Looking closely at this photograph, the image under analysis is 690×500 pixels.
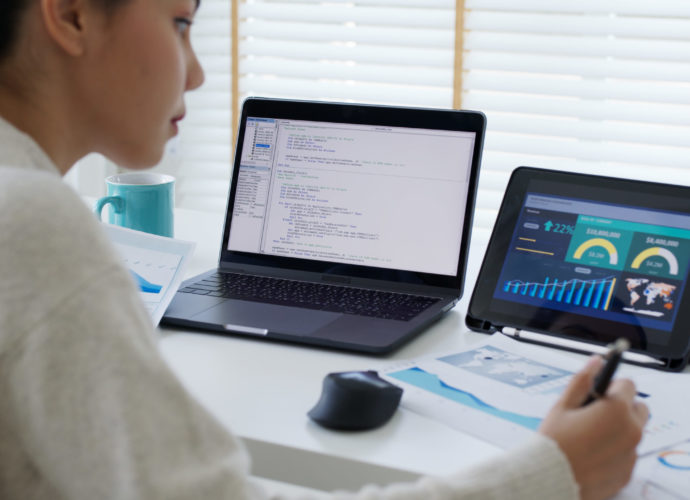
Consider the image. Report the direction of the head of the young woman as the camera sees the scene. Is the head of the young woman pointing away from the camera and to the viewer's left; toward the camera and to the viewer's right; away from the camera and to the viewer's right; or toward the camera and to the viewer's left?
away from the camera and to the viewer's right

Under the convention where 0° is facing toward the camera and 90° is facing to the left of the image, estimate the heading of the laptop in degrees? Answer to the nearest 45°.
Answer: approximately 45°

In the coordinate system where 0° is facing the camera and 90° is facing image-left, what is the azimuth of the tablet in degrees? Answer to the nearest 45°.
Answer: approximately 45°
